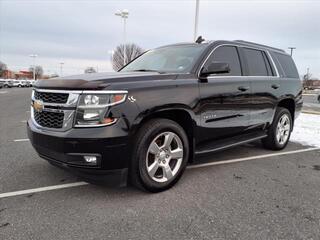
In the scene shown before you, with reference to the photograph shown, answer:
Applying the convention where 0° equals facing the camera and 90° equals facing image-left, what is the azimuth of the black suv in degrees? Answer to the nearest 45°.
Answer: approximately 45°

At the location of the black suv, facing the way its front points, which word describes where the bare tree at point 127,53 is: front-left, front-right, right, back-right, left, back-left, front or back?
back-right
